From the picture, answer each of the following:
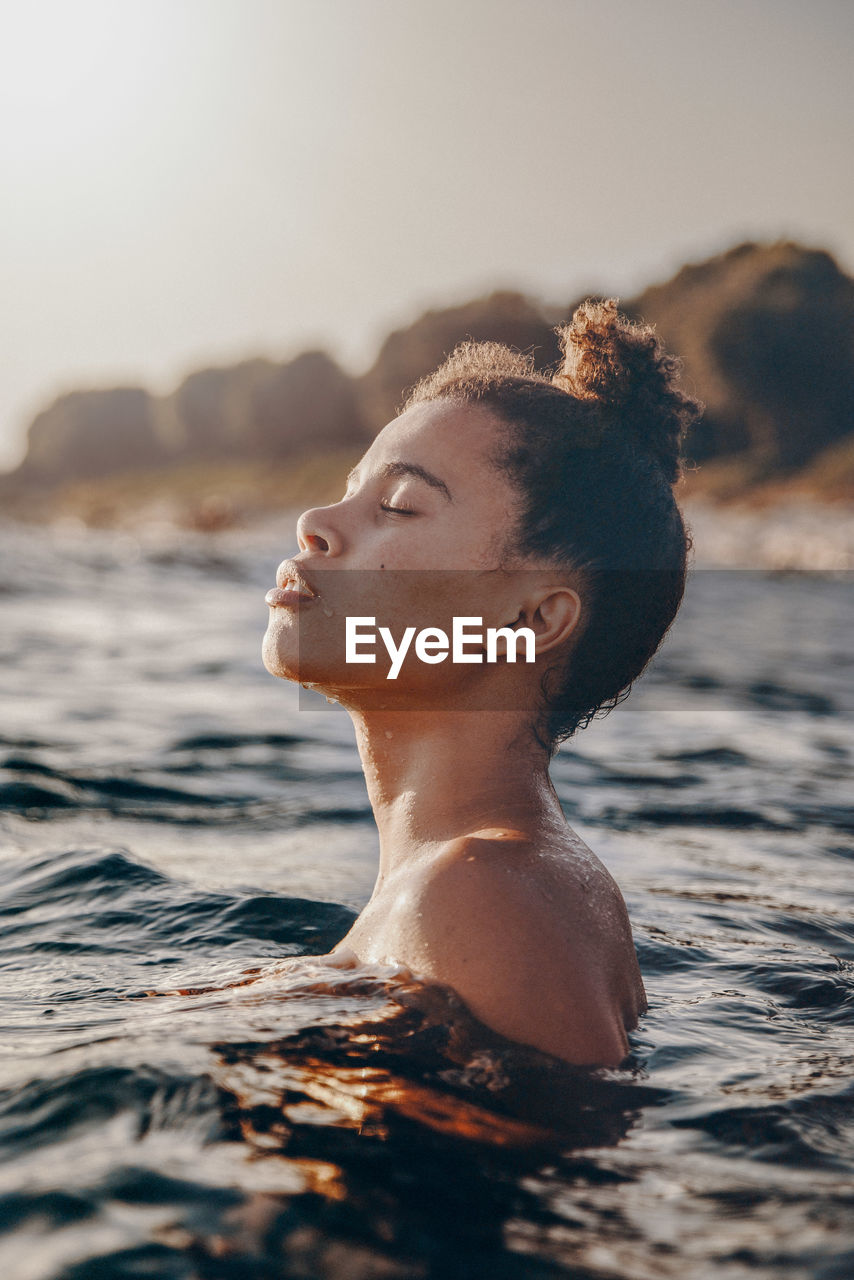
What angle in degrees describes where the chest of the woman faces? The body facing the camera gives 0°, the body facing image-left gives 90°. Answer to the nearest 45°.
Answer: approximately 90°

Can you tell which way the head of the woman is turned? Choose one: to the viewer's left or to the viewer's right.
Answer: to the viewer's left
